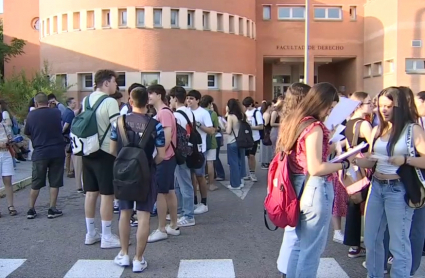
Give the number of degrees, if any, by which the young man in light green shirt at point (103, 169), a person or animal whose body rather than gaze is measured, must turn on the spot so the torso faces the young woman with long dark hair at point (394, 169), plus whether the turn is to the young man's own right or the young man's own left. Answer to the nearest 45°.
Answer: approximately 45° to the young man's own right

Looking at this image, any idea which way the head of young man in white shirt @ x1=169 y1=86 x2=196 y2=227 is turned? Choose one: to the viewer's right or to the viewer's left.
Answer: to the viewer's left

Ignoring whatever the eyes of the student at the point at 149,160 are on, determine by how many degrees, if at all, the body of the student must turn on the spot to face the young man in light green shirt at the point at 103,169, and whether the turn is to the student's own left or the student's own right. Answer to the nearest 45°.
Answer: approximately 45° to the student's own left

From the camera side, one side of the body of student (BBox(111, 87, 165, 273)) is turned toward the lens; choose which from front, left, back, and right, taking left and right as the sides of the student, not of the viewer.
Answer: back

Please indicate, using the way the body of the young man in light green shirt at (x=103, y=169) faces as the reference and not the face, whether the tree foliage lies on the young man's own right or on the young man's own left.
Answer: on the young man's own left

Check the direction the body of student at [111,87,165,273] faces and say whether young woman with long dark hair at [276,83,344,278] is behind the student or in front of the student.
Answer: behind

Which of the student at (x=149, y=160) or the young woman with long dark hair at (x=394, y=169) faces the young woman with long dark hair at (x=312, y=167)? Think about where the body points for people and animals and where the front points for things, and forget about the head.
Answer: the young woman with long dark hair at (x=394, y=169)

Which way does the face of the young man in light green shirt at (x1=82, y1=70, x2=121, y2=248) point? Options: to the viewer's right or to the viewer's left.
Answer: to the viewer's right

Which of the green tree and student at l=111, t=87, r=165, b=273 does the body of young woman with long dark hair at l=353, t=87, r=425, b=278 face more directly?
the student

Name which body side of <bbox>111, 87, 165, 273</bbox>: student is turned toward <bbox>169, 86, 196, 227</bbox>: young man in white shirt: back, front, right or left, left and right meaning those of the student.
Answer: front

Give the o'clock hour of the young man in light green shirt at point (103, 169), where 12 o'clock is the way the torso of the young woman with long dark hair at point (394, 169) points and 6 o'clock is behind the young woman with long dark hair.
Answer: The young man in light green shirt is roughly at 2 o'clock from the young woman with long dark hair.
